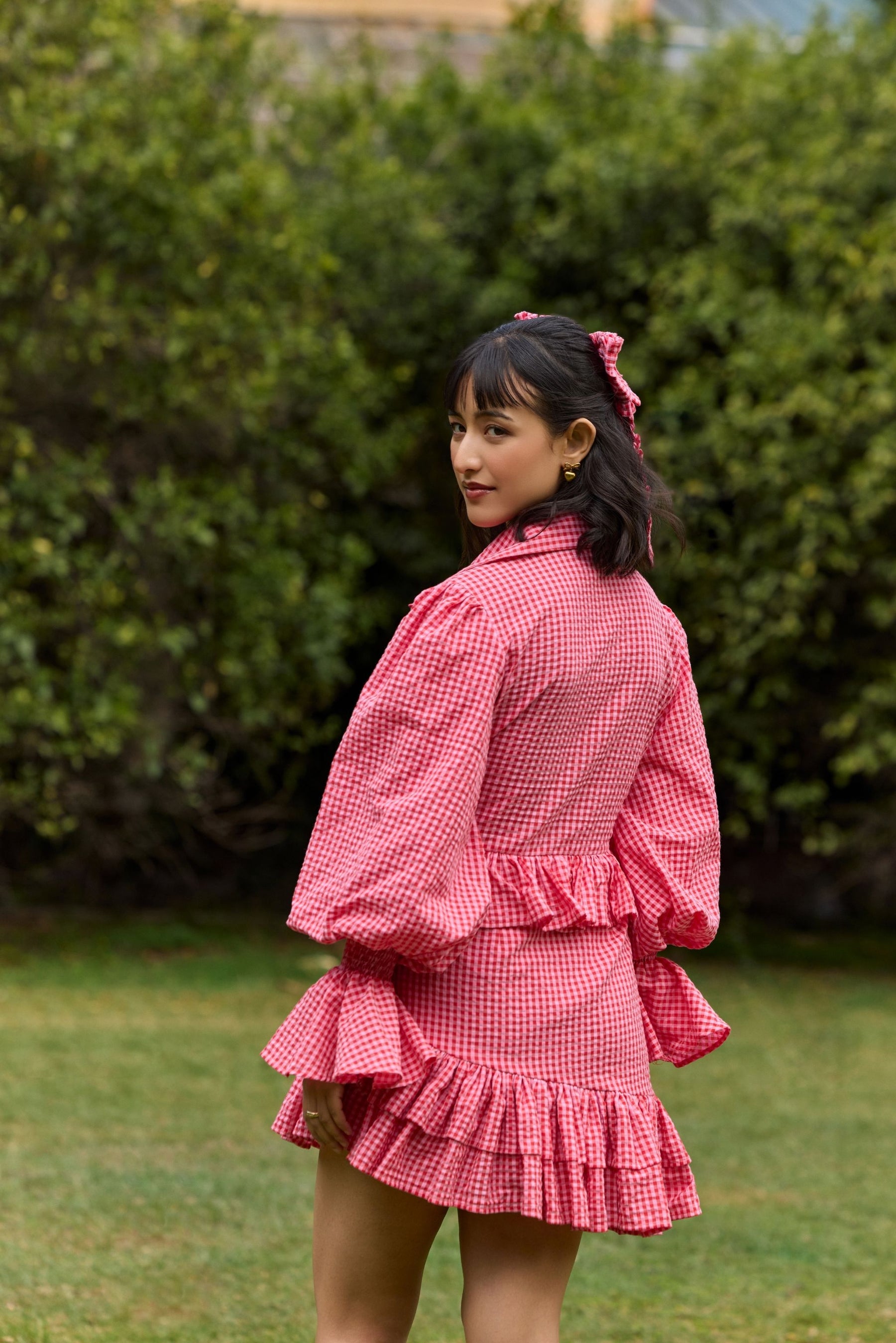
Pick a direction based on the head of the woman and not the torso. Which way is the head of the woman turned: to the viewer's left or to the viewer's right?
to the viewer's left

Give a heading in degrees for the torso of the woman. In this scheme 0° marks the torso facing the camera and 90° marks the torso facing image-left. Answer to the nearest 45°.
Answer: approximately 135°
